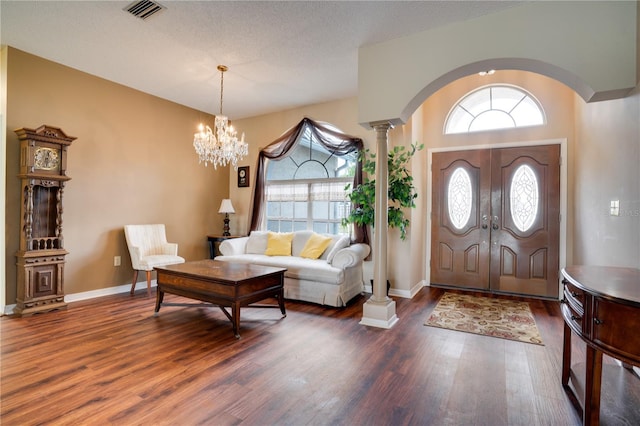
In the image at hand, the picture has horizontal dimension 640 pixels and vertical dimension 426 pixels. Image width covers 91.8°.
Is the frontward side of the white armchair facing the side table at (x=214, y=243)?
no

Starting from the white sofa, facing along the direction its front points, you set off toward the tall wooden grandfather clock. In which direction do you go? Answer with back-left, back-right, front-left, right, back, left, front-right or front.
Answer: front-right

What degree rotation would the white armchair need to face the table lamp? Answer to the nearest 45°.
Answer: approximately 90° to its left

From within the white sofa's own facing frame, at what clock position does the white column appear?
The white column is roughly at 9 o'clock from the white sofa.

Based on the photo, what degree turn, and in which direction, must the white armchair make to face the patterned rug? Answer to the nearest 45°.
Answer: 0° — it already faces it

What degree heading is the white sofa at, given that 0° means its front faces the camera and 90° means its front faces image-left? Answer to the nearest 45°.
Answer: approximately 45°

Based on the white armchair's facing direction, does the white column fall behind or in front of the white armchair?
in front

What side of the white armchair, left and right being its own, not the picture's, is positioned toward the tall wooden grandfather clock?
right

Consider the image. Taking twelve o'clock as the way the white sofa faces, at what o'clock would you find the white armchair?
The white armchair is roughly at 2 o'clock from the white sofa.

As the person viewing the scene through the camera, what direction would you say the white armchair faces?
facing the viewer and to the right of the viewer

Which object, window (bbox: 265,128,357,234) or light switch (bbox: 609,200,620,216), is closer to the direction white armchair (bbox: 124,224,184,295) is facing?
the light switch

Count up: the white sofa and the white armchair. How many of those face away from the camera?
0
